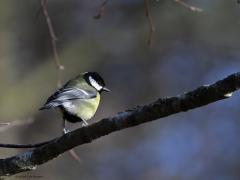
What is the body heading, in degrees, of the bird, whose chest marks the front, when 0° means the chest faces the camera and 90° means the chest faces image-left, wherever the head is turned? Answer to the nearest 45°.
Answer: approximately 270°
